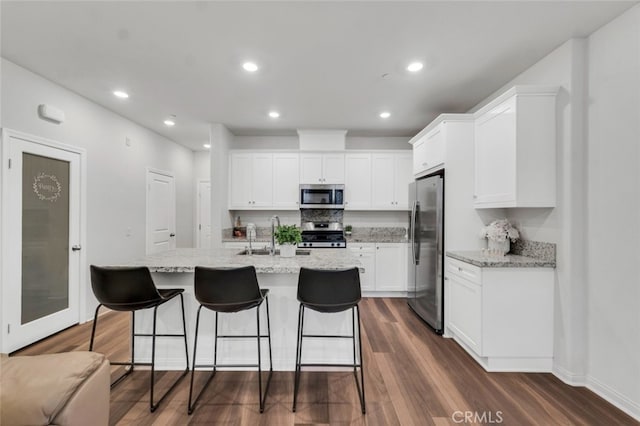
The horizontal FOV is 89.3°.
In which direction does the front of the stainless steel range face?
toward the camera

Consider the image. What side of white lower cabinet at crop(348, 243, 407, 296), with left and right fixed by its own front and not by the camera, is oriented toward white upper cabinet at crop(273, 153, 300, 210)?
right

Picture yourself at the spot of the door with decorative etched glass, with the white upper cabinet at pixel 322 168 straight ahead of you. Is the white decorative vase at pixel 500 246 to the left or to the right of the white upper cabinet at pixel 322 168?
right

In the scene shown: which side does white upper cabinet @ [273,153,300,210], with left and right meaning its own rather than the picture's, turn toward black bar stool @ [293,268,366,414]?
front

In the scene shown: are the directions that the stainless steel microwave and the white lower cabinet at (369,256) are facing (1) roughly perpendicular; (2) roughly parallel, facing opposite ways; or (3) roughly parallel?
roughly parallel

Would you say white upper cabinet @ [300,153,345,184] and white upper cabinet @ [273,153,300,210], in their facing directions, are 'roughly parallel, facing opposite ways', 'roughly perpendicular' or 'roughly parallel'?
roughly parallel

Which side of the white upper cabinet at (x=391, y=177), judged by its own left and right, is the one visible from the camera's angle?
front

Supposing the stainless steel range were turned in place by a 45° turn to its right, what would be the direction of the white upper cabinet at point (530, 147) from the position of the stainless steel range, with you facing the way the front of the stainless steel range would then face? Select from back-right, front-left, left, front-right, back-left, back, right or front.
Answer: left

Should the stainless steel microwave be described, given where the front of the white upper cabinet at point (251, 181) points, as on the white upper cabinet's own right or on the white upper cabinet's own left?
on the white upper cabinet's own left

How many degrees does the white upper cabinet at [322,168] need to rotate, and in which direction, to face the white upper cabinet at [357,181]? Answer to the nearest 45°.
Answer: approximately 90° to its left

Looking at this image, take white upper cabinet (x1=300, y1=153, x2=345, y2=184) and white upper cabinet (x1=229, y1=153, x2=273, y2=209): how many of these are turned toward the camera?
2

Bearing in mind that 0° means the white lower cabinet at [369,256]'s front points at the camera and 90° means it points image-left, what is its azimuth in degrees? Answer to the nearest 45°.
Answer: approximately 0°

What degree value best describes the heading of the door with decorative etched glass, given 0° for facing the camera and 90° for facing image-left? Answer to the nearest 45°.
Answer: approximately 315°

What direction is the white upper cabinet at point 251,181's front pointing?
toward the camera

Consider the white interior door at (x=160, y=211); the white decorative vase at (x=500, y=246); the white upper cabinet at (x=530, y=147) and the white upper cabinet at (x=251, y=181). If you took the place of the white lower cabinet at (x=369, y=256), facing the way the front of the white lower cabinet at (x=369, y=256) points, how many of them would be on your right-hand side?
2
